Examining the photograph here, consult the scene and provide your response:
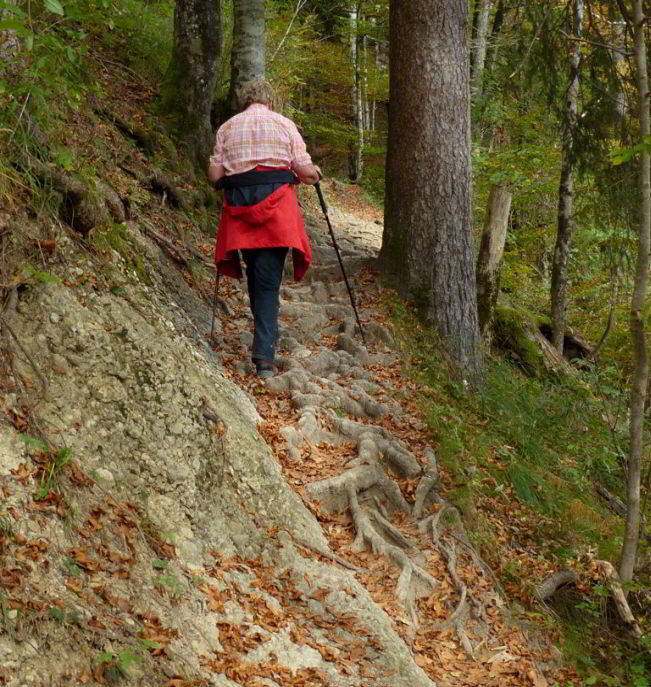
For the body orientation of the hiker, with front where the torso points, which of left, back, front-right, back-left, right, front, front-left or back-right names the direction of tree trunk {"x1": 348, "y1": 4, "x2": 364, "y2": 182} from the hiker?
front

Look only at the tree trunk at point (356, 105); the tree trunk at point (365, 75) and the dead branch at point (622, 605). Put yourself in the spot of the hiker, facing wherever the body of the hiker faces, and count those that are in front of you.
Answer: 2

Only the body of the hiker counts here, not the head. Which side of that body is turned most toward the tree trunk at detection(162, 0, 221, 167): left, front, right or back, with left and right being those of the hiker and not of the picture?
front

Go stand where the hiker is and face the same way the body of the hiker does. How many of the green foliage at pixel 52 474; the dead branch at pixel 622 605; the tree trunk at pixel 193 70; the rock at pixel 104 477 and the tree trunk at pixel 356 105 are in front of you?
2

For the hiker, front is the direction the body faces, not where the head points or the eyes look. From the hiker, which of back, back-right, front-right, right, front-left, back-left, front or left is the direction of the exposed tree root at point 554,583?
back-right

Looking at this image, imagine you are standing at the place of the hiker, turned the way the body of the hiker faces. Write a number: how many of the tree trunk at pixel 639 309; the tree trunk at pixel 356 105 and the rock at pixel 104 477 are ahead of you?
1

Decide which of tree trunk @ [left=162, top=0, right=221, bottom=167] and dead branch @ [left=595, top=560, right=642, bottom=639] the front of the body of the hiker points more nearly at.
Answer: the tree trunk

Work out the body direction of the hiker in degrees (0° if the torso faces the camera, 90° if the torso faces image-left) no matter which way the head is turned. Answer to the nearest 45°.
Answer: approximately 180°

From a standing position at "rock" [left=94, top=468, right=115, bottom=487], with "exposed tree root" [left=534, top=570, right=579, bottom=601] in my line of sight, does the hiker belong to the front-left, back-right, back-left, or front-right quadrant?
front-left

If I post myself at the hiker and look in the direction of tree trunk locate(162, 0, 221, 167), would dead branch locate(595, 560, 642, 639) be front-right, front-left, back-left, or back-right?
back-right

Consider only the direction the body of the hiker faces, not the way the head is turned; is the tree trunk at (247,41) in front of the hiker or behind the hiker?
in front

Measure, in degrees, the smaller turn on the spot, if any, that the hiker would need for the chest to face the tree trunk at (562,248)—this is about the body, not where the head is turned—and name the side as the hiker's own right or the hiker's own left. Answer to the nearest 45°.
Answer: approximately 45° to the hiker's own right

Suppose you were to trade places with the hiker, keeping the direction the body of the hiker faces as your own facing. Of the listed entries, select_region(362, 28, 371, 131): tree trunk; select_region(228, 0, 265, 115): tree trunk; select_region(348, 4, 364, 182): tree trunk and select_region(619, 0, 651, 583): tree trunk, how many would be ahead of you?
3

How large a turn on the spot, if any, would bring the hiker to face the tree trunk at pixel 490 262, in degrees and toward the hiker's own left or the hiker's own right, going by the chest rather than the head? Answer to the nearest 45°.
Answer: approximately 45° to the hiker's own right

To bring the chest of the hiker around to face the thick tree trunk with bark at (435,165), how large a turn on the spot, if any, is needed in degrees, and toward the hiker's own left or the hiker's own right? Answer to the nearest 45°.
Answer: approximately 45° to the hiker's own right
